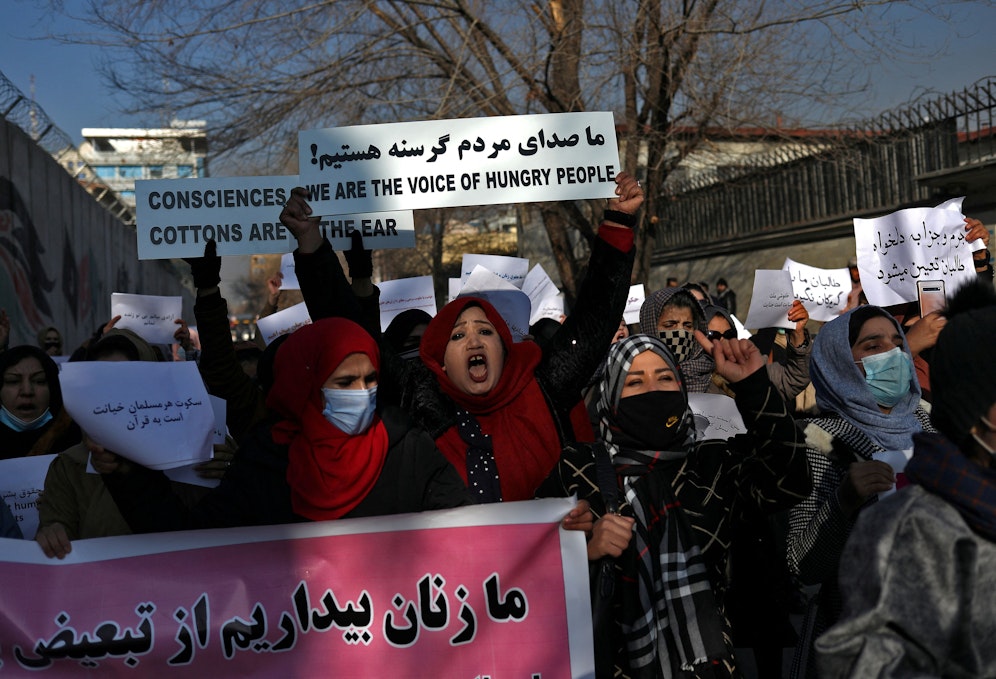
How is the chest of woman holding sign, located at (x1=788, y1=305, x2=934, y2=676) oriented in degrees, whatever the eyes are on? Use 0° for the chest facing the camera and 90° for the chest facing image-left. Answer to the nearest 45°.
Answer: approximately 315°

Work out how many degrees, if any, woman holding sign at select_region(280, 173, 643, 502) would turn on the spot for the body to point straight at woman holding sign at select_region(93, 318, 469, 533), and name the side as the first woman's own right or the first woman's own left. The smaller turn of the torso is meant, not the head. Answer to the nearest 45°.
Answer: approximately 45° to the first woman's own right

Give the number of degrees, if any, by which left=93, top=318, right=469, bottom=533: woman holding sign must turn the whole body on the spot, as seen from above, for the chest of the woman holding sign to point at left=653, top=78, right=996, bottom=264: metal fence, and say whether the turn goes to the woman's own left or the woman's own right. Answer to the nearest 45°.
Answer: approximately 90° to the woman's own left

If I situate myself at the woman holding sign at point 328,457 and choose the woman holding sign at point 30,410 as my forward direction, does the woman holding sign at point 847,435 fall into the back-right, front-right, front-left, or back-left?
back-right

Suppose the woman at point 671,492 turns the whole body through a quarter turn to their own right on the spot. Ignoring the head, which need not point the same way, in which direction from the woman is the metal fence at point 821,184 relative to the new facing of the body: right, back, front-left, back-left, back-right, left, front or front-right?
right

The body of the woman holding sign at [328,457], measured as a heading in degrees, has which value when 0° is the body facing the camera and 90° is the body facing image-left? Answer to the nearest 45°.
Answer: approximately 315°

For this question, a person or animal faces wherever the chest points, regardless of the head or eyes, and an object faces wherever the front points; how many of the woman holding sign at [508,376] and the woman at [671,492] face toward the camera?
2
